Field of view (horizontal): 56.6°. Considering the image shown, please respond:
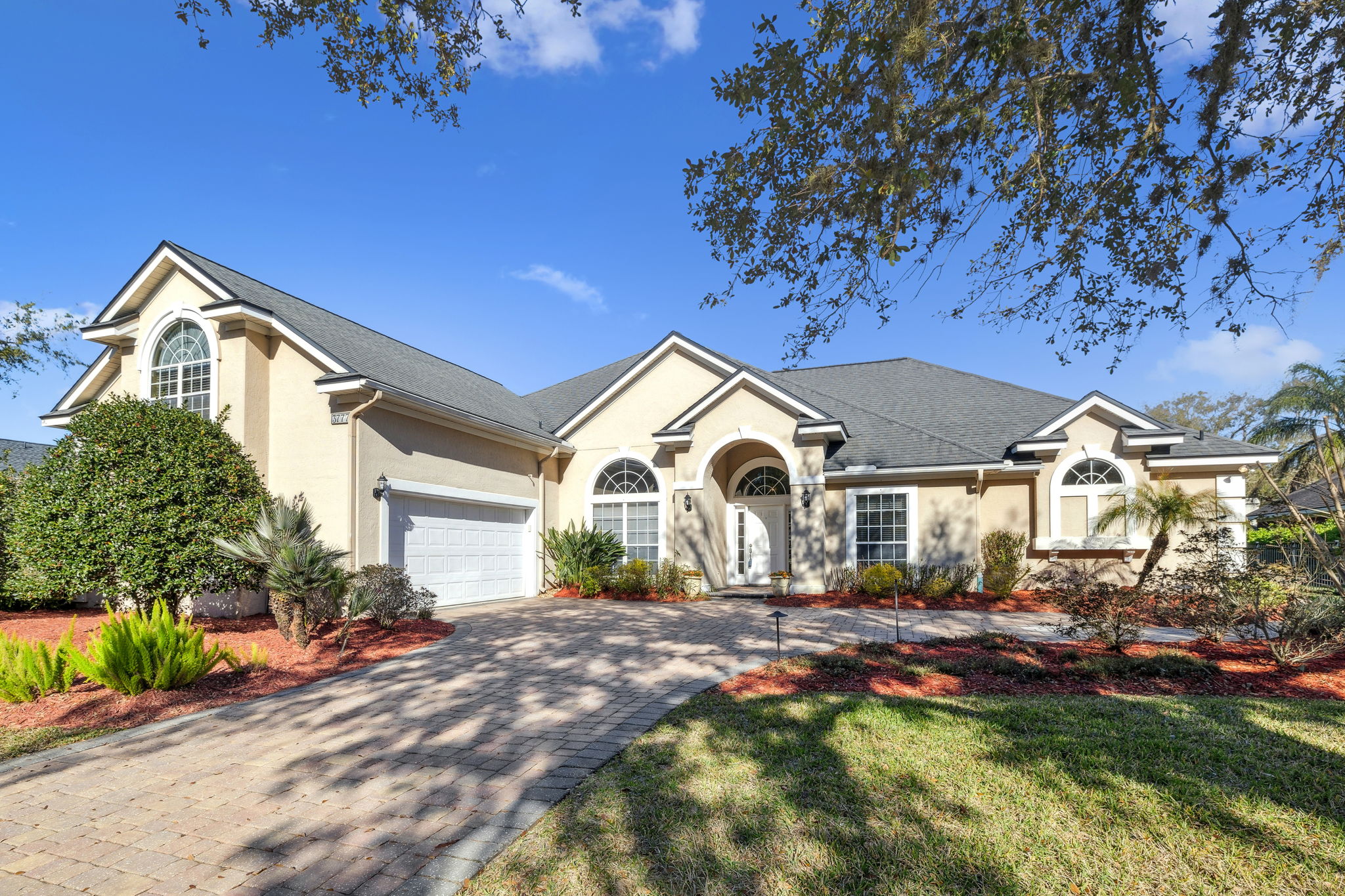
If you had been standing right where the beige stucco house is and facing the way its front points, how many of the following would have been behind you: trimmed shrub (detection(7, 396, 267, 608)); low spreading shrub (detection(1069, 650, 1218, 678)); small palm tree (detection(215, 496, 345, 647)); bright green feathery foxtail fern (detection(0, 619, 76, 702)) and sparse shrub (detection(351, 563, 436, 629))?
0

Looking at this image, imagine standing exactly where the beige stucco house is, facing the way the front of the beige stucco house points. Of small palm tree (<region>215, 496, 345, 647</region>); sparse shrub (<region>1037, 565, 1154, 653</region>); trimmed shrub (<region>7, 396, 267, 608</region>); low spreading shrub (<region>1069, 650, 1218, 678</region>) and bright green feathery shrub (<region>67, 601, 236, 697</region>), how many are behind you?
0

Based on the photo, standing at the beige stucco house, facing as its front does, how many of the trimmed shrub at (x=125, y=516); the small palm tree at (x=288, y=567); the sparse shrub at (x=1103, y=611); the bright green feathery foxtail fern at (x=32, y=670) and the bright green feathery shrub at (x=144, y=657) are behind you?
0

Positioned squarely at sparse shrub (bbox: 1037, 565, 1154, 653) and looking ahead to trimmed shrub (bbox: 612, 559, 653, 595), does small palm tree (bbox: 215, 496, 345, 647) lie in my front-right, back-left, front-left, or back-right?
front-left

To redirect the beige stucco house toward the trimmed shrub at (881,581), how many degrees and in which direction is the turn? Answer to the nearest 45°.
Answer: approximately 90° to its left

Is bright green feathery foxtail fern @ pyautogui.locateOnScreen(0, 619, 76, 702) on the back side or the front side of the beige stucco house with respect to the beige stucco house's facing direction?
on the front side

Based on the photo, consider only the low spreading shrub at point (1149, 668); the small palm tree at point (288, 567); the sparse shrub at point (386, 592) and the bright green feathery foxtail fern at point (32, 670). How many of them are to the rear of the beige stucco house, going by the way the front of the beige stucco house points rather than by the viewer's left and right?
0

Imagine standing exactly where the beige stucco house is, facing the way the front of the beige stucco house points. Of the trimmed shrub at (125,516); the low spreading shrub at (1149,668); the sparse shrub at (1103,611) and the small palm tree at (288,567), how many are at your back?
0

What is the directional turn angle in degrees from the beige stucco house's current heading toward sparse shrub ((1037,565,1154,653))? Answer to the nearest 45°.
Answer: approximately 45° to its left

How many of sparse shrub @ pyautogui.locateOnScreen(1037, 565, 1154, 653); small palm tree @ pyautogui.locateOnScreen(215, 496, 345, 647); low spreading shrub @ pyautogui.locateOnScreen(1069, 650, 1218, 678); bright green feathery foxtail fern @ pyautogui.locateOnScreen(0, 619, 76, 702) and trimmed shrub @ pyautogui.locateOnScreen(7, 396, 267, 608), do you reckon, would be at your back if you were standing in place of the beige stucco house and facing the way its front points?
0

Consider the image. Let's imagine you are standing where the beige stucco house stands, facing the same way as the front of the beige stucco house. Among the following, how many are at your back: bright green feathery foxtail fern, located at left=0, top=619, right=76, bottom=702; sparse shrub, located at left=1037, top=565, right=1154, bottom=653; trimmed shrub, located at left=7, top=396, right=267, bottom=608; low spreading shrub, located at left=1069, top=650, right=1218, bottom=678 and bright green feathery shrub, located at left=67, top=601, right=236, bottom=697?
0

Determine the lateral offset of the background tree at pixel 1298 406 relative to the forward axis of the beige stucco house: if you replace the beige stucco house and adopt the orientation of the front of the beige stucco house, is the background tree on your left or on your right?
on your left

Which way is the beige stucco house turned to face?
toward the camera

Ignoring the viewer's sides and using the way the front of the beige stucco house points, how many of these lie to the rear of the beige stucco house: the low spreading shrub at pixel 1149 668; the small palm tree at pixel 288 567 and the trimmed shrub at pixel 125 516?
0

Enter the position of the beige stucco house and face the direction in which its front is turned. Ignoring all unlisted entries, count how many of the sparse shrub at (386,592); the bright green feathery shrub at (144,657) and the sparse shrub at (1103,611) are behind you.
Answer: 0
